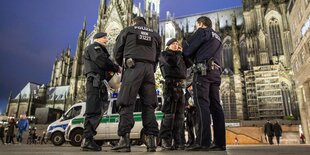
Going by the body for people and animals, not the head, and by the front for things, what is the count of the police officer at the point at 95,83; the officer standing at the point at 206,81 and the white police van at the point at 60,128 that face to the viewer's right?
1

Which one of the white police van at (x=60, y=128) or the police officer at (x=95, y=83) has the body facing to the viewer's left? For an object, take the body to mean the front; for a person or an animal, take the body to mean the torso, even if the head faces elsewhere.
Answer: the white police van

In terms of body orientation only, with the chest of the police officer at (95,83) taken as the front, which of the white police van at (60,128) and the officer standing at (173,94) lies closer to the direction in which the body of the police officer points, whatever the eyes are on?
the officer standing

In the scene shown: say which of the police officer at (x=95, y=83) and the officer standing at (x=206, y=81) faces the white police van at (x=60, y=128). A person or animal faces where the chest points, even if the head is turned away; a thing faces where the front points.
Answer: the officer standing

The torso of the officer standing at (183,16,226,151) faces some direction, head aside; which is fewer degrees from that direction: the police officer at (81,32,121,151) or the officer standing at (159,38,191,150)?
the officer standing

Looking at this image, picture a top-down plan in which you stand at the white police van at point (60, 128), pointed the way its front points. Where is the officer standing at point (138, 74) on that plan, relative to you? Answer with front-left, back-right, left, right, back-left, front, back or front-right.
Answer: left

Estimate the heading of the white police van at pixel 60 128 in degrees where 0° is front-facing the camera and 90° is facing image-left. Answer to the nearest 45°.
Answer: approximately 90°

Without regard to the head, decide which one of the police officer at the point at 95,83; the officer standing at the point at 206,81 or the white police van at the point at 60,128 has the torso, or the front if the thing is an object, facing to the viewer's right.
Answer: the police officer

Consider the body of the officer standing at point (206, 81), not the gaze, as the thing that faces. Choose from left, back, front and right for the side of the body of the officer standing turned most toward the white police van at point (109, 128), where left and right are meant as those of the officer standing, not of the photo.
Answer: front

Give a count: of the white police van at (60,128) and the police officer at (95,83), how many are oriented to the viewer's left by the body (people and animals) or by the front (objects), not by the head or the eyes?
1

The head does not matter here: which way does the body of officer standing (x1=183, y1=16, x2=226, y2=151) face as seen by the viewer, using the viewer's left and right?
facing away from the viewer and to the left of the viewer

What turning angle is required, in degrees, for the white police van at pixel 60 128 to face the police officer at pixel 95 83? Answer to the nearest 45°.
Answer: approximately 90° to its left

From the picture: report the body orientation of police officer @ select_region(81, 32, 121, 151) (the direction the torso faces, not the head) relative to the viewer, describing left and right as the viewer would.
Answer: facing to the right of the viewer

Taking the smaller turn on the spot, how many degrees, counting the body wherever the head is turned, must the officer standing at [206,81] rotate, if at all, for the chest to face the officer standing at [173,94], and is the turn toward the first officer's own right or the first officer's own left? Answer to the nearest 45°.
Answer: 0° — they already face them

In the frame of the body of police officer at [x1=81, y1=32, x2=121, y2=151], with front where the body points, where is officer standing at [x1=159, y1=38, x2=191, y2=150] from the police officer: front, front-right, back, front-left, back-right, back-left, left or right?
front
